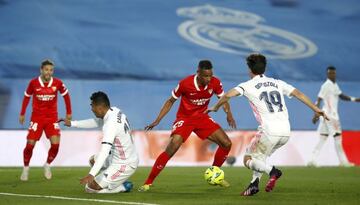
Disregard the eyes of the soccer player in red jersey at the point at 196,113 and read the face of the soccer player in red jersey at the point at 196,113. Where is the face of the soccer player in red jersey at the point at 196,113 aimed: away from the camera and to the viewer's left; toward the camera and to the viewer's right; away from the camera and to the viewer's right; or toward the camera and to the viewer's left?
toward the camera and to the viewer's right

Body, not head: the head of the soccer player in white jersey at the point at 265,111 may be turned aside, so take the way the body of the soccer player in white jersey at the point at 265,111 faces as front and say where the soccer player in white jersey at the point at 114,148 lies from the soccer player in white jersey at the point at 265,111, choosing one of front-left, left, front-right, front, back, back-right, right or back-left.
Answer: front-left

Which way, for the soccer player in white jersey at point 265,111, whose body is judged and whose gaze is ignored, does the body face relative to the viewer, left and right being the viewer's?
facing away from the viewer and to the left of the viewer

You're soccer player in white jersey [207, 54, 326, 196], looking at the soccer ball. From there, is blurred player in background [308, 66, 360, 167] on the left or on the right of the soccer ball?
right

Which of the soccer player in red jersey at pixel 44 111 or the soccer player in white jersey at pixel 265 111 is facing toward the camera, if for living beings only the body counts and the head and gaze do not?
the soccer player in red jersey

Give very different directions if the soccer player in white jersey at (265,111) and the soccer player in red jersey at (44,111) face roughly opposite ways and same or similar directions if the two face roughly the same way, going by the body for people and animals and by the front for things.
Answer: very different directions

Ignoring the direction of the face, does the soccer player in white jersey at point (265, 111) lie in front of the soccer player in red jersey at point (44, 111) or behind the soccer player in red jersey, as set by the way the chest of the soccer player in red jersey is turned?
in front

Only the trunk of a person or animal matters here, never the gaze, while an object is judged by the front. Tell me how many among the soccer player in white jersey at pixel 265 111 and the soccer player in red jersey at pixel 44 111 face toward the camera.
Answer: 1

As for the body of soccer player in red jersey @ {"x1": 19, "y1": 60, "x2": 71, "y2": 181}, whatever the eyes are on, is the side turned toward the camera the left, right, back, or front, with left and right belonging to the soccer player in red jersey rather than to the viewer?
front

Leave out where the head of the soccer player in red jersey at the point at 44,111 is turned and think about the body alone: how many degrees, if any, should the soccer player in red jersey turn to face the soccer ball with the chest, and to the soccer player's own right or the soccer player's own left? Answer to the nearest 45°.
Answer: approximately 45° to the soccer player's own left

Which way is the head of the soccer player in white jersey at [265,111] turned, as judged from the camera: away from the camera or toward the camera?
away from the camera

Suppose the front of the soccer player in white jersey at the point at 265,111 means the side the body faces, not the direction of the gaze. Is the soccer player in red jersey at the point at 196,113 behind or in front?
in front

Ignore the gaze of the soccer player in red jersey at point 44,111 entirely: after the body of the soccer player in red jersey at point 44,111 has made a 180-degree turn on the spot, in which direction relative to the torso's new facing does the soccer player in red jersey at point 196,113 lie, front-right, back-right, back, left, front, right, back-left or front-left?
back-right

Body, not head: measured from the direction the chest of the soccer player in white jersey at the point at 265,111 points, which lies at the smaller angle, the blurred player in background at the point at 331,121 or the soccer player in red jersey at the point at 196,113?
the soccer player in red jersey

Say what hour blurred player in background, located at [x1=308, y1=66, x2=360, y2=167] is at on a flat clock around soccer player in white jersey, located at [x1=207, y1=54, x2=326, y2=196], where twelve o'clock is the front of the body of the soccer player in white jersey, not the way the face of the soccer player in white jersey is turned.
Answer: The blurred player in background is roughly at 2 o'clock from the soccer player in white jersey.
